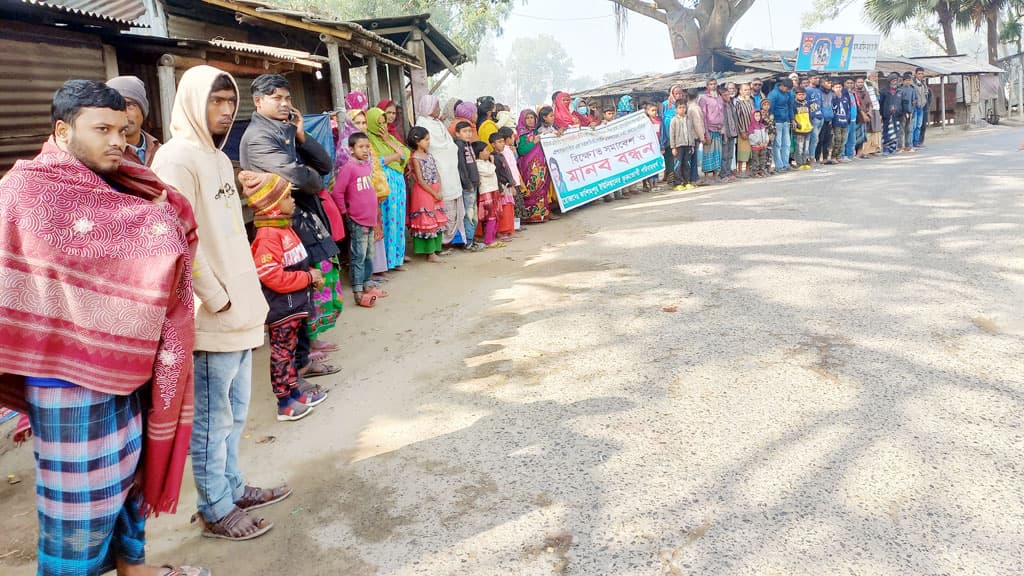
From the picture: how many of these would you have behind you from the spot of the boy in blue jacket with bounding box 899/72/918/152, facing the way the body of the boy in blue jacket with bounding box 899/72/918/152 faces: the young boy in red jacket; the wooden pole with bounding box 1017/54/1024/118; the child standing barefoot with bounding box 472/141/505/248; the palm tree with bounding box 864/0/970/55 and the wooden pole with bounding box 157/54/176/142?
2

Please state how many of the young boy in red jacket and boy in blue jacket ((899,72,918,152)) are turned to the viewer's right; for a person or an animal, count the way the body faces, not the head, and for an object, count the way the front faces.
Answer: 1

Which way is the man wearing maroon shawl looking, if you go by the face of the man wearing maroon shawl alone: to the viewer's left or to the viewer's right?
to the viewer's right

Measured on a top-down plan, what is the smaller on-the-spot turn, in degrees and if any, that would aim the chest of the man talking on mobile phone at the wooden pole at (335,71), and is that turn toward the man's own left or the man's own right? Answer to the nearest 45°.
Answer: approximately 135° to the man's own left

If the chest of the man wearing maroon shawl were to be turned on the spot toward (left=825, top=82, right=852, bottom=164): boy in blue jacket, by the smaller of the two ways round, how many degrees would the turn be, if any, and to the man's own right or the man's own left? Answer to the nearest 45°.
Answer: approximately 90° to the man's own left

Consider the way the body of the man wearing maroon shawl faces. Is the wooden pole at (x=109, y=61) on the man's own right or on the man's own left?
on the man's own left

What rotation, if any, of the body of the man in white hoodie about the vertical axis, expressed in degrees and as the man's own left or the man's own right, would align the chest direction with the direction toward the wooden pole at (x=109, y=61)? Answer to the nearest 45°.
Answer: approximately 135° to the man's own left

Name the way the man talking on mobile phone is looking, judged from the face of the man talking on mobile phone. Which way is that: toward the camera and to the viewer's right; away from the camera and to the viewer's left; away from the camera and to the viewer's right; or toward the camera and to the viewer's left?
toward the camera and to the viewer's right

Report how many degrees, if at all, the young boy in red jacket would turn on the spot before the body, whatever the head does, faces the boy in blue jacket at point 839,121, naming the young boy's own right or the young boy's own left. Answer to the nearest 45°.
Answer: approximately 45° to the young boy's own left

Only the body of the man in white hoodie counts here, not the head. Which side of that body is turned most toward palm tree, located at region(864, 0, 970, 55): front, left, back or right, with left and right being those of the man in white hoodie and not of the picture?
left

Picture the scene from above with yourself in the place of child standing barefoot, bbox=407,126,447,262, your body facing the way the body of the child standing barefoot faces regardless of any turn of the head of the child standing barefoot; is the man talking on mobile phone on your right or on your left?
on your right

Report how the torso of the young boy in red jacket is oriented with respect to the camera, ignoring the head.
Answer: to the viewer's right

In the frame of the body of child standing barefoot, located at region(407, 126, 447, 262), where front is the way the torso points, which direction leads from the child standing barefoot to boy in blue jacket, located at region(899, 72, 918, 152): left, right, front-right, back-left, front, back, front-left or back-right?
left
